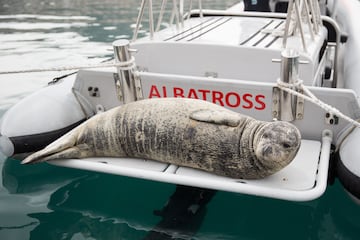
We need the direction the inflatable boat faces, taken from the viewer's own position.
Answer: facing away from the viewer and to the right of the viewer
